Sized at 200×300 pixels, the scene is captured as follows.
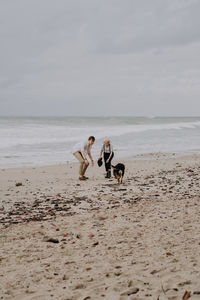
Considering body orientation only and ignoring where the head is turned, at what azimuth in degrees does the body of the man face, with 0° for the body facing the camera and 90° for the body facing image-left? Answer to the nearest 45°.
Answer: approximately 270°

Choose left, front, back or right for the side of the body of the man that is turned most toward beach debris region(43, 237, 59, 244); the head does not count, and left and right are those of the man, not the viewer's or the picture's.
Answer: right

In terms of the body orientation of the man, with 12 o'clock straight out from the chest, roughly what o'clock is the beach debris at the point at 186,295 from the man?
The beach debris is roughly at 3 o'clock from the man.
